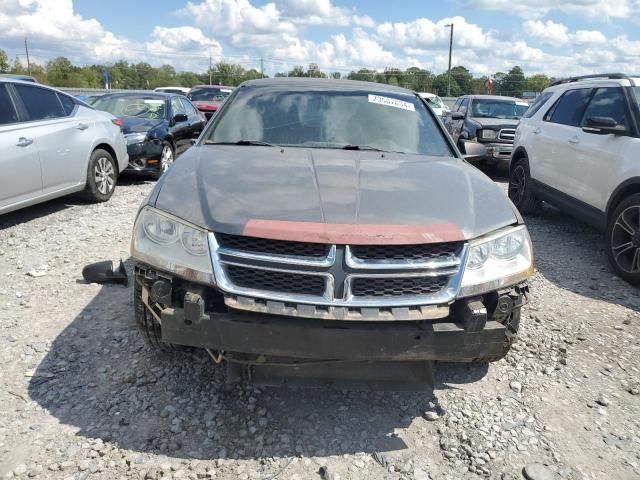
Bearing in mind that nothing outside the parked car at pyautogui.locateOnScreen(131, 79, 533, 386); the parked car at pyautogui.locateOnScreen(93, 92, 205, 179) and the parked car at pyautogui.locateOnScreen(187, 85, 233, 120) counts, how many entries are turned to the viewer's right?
0

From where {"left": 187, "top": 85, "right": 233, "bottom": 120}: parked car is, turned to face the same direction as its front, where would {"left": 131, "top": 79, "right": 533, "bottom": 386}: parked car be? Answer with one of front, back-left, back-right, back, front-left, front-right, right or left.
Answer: front-left

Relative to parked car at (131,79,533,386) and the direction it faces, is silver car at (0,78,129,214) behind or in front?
behind

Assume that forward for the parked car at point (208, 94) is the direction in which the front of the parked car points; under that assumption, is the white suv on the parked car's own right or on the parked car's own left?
on the parked car's own left

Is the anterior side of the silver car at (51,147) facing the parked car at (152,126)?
no

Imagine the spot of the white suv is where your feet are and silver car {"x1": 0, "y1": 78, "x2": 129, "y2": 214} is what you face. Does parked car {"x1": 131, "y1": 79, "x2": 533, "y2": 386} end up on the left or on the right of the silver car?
left

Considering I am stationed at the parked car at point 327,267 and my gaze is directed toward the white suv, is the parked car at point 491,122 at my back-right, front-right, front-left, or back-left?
front-left

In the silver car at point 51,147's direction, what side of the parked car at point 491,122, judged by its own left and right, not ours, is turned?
right

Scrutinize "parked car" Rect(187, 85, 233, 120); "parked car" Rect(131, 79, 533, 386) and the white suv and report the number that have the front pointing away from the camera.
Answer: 0

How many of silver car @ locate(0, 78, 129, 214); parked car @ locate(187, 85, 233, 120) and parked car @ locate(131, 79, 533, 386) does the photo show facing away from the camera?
0

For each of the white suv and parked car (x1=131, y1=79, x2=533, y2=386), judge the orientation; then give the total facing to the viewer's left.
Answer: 0

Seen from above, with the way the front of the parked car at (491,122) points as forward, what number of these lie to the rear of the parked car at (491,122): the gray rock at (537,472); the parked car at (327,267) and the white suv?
0

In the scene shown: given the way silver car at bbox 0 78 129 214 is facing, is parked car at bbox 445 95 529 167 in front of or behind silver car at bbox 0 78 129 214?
behind

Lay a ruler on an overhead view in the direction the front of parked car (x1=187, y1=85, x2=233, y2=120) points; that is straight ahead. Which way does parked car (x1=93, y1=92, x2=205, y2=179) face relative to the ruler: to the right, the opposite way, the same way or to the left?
the same way

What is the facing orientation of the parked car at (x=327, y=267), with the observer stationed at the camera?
facing the viewer

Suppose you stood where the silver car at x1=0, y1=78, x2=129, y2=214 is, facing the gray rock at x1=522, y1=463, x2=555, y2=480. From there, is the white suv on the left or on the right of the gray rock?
left

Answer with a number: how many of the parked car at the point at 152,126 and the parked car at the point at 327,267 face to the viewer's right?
0
